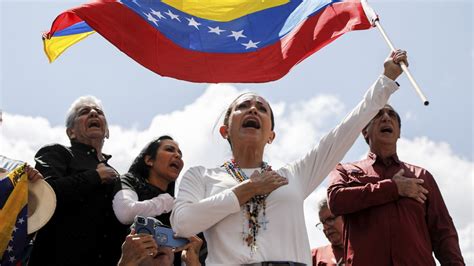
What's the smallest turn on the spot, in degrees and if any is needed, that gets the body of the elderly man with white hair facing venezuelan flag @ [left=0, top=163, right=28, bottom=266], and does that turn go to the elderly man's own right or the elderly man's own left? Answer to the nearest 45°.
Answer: approximately 90° to the elderly man's own right

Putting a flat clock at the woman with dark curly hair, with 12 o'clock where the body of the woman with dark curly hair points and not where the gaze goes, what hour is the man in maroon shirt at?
The man in maroon shirt is roughly at 11 o'clock from the woman with dark curly hair.

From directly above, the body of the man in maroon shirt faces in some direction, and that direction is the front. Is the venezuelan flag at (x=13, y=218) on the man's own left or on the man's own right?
on the man's own right

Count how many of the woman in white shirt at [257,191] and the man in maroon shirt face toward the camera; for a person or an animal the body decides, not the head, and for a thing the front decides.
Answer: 2

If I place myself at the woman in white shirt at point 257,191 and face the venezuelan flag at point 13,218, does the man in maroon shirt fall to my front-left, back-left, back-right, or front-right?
back-right

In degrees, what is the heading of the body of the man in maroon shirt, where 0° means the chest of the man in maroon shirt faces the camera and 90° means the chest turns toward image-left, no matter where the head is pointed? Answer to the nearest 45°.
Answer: approximately 0°

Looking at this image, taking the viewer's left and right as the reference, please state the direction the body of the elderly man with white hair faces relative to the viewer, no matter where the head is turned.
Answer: facing the viewer and to the right of the viewer

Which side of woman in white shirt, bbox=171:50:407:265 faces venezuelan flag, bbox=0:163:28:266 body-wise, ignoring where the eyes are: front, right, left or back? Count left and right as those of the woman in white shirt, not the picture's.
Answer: right

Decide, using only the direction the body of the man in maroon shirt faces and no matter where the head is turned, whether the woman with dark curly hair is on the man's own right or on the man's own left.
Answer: on the man's own right

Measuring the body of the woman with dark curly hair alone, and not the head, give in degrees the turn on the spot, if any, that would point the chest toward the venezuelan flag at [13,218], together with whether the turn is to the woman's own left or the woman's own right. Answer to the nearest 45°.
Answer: approximately 90° to the woman's own right
